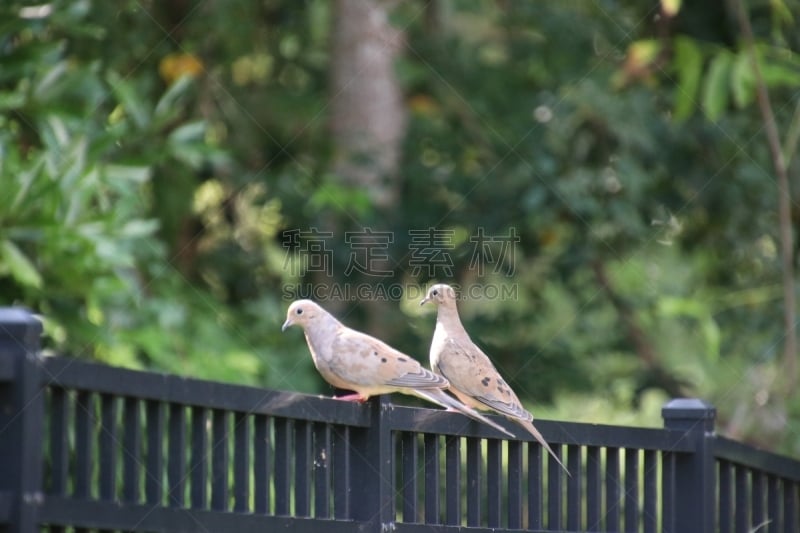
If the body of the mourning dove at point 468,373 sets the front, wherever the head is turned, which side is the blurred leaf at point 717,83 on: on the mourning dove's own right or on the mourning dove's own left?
on the mourning dove's own right

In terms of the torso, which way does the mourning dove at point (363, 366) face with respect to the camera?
to the viewer's left

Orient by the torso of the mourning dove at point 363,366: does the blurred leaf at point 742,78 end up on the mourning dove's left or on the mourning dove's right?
on the mourning dove's right

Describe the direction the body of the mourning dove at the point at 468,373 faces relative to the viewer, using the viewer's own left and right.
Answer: facing to the left of the viewer

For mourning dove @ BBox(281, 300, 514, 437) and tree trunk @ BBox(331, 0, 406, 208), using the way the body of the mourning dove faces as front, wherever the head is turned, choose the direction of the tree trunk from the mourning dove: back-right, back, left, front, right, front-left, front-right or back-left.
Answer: right

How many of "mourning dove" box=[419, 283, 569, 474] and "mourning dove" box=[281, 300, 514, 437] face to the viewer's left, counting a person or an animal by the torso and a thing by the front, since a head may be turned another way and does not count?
2
